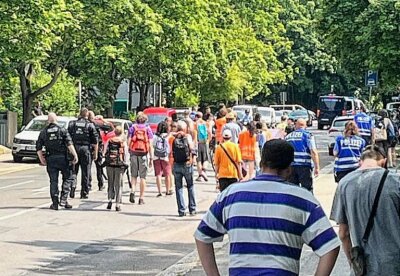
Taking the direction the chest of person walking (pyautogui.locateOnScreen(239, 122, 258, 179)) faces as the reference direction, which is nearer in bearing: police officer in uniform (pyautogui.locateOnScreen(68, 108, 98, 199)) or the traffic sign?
the traffic sign

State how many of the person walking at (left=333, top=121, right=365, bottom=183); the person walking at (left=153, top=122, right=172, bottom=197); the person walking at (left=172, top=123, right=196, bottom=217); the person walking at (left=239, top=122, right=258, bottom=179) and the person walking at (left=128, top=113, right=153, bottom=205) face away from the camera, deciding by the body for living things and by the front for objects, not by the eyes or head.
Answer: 5

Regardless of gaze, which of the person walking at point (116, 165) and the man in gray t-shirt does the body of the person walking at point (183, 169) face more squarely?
the person walking

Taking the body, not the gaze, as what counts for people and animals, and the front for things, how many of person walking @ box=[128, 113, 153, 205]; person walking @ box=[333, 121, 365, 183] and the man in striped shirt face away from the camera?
3

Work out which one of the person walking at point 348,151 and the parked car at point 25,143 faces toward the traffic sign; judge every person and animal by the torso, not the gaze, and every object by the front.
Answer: the person walking

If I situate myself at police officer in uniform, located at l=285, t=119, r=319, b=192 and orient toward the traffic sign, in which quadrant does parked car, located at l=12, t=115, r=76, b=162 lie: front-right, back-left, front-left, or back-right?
front-left

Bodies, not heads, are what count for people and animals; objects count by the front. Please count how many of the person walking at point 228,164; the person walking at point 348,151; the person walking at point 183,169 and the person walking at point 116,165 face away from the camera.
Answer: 4

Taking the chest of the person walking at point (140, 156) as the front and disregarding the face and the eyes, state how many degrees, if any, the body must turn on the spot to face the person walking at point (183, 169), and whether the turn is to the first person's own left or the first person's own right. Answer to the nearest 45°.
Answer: approximately 135° to the first person's own right

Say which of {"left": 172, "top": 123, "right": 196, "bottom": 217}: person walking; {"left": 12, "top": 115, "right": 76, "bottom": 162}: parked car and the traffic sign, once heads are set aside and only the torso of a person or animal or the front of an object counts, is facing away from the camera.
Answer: the person walking

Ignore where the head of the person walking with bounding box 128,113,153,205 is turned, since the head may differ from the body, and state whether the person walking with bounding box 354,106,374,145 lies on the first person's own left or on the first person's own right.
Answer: on the first person's own right

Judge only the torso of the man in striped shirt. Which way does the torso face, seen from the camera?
away from the camera

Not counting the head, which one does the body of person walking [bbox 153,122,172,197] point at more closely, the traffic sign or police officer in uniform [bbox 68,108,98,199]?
the traffic sign

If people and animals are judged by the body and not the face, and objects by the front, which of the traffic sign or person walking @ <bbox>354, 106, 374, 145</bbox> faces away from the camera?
the person walking

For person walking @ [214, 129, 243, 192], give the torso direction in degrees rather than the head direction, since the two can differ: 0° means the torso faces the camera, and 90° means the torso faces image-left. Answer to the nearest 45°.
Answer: approximately 180°

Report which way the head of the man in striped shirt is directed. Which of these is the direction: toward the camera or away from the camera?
away from the camera

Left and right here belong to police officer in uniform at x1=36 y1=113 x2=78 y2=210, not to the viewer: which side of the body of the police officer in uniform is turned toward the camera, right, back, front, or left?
back

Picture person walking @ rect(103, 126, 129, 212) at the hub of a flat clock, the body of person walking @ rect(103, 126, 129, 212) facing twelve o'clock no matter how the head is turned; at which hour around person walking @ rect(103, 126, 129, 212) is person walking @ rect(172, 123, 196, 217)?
person walking @ rect(172, 123, 196, 217) is roughly at 4 o'clock from person walking @ rect(103, 126, 129, 212).

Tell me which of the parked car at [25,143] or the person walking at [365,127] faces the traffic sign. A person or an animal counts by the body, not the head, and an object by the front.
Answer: the person walking

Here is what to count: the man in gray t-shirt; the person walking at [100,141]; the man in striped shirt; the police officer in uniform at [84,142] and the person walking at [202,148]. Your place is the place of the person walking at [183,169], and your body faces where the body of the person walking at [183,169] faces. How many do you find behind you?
2

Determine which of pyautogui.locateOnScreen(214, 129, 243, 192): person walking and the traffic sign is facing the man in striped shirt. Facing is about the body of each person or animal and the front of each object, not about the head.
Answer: the traffic sign
